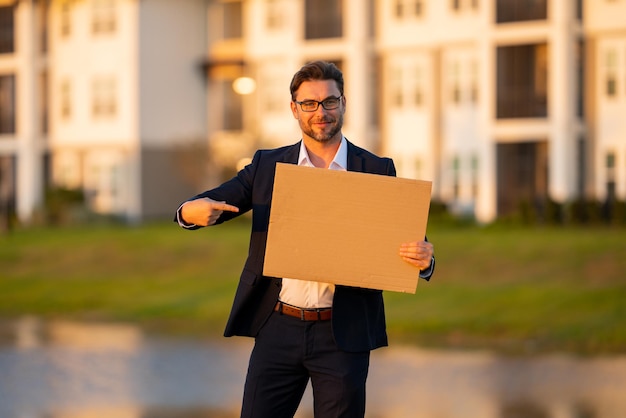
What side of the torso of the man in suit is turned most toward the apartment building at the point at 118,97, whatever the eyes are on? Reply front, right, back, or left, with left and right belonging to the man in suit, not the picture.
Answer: back

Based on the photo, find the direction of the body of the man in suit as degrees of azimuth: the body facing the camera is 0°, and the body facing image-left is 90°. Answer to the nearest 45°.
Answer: approximately 0°
